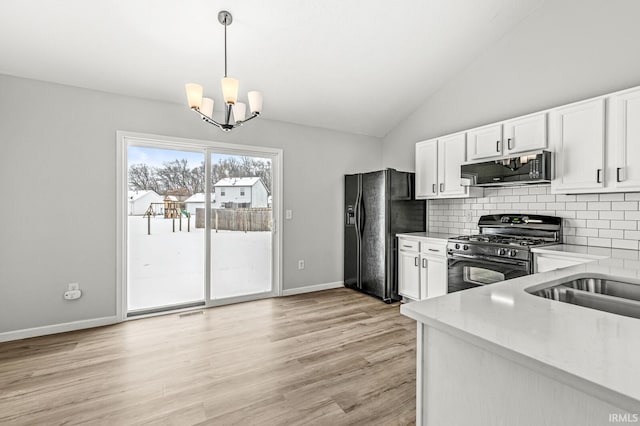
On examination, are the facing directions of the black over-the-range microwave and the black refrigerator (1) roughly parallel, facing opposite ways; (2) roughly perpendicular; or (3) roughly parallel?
roughly parallel

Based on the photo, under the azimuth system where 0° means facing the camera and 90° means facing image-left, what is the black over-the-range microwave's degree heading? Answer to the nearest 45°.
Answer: approximately 45°

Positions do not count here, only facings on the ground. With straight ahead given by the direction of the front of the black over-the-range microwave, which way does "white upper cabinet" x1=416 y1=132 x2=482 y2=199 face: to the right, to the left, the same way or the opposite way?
the same way

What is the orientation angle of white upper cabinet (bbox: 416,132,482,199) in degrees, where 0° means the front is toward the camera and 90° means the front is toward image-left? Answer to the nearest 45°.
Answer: approximately 45°

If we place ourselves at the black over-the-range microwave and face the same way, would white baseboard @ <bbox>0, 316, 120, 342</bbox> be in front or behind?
in front

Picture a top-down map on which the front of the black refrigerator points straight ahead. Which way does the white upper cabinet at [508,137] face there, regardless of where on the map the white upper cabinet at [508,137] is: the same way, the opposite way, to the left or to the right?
the same way

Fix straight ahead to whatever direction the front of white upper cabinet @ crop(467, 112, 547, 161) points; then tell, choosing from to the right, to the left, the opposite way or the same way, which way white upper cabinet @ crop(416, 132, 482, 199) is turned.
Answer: the same way

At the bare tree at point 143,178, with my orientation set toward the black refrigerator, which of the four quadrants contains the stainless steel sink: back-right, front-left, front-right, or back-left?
front-right

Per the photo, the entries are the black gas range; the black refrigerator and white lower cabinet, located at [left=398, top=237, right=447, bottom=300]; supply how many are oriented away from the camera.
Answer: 0

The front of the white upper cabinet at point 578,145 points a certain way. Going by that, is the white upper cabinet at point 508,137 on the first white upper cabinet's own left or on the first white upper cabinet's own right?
on the first white upper cabinet's own right

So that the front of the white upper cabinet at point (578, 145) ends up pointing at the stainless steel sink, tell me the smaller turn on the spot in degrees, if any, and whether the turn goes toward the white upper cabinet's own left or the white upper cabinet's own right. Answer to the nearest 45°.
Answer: approximately 45° to the white upper cabinet's own left

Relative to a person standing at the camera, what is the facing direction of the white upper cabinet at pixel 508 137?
facing the viewer and to the left of the viewer

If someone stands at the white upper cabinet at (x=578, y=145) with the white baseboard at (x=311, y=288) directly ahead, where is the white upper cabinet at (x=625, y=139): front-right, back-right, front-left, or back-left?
back-left
